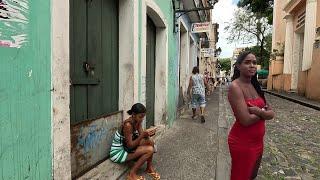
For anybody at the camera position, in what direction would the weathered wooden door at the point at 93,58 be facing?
facing the viewer and to the right of the viewer

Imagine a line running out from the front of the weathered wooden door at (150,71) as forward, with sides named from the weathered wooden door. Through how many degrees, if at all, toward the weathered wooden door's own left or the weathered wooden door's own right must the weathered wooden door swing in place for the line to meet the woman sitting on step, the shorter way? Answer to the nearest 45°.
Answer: approximately 90° to the weathered wooden door's own right

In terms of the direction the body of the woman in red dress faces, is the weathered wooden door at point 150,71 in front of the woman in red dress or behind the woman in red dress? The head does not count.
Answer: behind

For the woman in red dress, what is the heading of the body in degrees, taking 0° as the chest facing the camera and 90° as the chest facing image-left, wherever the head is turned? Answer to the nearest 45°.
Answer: approximately 315°

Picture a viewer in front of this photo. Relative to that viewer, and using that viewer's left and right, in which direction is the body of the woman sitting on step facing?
facing to the right of the viewer

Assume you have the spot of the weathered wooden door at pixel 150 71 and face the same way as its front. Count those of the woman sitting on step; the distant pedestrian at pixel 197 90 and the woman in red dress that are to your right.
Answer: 2

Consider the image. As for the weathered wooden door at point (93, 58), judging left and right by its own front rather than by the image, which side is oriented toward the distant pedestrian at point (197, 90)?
left

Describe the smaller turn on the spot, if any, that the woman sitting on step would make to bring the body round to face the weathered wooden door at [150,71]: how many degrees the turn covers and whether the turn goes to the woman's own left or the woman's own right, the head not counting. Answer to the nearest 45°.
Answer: approximately 90° to the woman's own left

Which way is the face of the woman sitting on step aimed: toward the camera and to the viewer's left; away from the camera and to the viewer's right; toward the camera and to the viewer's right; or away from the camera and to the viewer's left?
toward the camera and to the viewer's right

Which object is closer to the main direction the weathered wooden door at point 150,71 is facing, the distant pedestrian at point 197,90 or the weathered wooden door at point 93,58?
the distant pedestrian

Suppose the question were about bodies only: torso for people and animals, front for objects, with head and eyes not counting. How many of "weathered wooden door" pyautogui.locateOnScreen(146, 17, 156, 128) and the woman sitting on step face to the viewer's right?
2

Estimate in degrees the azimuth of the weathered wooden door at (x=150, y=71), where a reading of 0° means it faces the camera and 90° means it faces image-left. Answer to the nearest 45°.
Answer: approximately 270°

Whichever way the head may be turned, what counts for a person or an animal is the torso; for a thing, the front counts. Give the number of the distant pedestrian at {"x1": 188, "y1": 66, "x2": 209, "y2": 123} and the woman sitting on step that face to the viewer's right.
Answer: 1

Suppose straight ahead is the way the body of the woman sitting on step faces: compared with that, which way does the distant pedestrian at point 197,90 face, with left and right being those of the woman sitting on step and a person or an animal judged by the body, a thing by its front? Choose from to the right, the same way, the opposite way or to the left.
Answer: to the left
